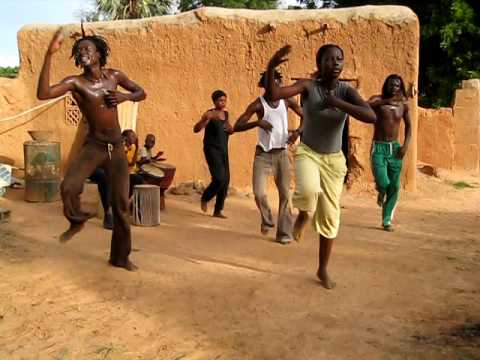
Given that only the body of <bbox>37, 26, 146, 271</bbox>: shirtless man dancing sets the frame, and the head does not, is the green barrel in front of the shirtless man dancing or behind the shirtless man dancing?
behind

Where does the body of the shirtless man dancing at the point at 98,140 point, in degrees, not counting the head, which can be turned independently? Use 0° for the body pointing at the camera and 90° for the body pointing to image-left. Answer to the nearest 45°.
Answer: approximately 0°

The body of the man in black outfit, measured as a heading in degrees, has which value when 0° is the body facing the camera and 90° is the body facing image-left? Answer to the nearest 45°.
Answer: approximately 315°

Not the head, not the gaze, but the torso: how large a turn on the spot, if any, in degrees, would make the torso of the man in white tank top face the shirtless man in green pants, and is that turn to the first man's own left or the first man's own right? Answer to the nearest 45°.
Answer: approximately 135° to the first man's own left

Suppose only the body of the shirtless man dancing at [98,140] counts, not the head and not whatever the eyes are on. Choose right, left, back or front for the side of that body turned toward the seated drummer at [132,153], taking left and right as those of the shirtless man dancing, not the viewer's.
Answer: back

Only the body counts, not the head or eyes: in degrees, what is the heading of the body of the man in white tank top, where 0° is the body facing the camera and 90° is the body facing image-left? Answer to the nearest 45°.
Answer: approximately 0°

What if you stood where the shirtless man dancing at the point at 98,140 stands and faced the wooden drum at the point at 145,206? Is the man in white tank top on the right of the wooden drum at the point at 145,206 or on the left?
right

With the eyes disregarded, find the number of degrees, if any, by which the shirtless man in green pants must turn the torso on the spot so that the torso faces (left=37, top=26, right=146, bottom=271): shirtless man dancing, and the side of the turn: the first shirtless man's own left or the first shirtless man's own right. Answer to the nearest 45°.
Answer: approximately 45° to the first shirtless man's own right

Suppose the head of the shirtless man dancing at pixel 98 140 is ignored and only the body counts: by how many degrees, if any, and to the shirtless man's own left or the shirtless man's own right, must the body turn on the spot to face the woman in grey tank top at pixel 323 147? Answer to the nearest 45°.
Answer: approximately 45° to the shirtless man's own left
